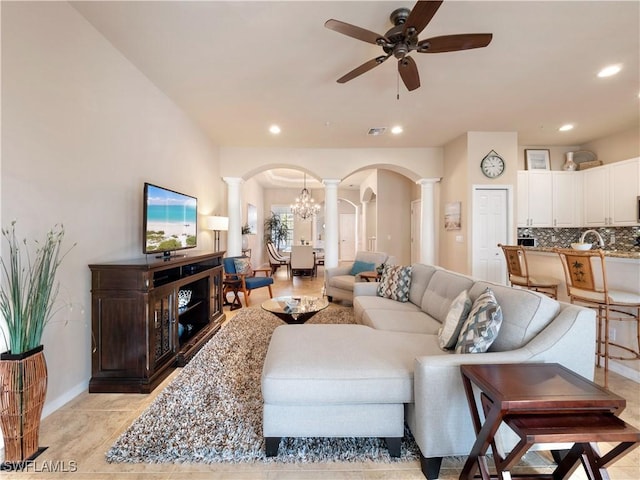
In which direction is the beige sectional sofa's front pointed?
to the viewer's left

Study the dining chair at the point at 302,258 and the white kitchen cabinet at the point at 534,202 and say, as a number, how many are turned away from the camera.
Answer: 1

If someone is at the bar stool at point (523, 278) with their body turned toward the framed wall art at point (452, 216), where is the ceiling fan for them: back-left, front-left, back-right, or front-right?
back-left

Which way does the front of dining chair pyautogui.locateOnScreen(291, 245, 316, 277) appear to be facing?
away from the camera

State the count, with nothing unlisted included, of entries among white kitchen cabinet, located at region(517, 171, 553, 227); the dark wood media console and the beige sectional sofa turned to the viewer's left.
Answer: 1

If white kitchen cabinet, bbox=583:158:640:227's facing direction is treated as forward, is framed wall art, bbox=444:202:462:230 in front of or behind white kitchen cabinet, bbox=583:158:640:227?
in front

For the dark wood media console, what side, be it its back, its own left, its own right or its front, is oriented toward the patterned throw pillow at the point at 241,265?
left

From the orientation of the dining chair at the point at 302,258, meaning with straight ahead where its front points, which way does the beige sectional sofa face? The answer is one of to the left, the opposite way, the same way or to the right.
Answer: to the left

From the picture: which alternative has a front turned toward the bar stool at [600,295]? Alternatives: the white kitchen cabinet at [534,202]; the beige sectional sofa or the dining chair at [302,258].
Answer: the white kitchen cabinet

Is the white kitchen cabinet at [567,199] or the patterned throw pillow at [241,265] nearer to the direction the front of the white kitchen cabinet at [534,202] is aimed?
the patterned throw pillow

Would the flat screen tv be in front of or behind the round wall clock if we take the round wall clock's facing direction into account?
in front

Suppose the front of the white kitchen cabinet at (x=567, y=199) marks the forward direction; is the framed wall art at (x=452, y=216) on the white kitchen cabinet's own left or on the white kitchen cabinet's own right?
on the white kitchen cabinet's own right

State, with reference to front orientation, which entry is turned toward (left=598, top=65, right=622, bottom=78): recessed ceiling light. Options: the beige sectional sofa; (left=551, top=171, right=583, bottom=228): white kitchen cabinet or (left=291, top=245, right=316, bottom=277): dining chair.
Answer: the white kitchen cabinet

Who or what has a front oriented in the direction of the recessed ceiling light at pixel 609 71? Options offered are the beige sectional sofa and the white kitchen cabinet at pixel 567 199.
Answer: the white kitchen cabinet

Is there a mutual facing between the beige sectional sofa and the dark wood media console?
yes

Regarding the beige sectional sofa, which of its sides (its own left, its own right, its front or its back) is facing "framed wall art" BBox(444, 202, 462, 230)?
right

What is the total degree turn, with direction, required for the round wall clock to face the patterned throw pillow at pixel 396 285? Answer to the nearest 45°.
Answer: approximately 45° to its right

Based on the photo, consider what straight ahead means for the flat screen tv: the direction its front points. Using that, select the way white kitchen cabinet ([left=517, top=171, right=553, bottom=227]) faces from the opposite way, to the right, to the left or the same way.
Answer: to the right

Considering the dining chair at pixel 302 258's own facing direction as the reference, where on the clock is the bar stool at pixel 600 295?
The bar stool is roughly at 5 o'clock from the dining chair.
